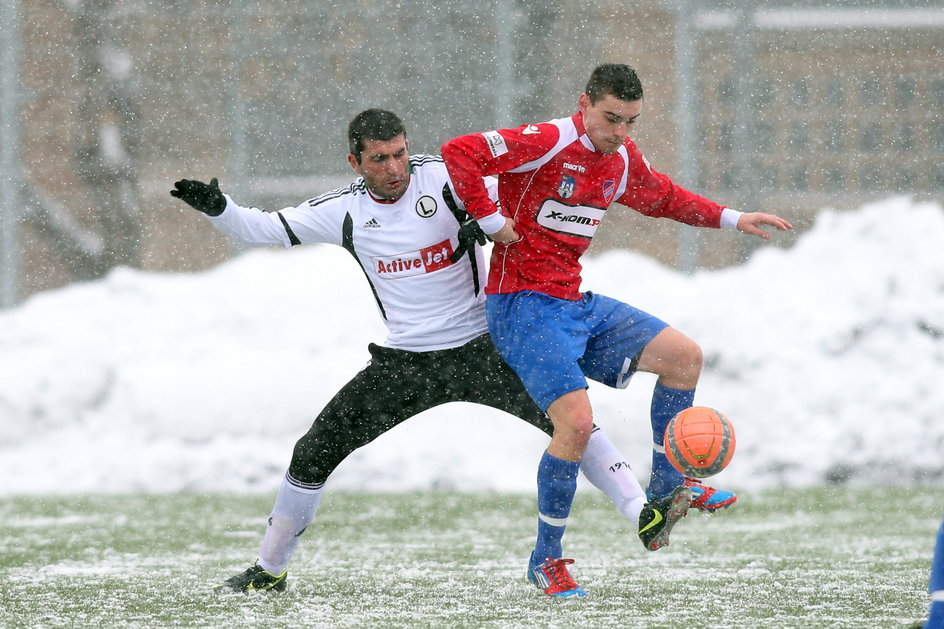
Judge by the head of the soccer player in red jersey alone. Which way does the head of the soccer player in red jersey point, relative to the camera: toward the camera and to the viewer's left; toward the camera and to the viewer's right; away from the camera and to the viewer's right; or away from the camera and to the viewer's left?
toward the camera and to the viewer's right

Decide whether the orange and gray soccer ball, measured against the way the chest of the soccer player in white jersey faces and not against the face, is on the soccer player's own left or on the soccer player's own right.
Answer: on the soccer player's own left

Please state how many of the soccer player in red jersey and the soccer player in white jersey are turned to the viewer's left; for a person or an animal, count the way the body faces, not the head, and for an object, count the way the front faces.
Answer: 0

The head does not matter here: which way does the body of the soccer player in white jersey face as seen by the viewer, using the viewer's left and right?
facing the viewer

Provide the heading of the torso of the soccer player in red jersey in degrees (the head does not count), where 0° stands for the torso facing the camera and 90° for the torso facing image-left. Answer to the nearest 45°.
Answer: approximately 315°

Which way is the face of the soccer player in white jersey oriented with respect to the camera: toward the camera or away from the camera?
toward the camera
